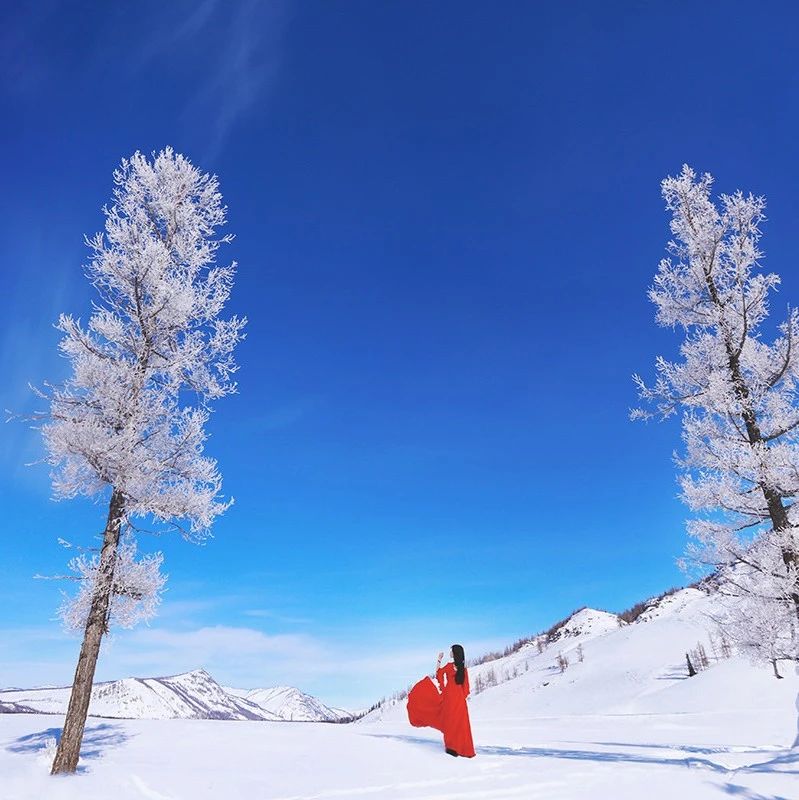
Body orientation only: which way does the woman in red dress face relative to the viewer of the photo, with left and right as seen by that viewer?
facing away from the viewer and to the left of the viewer
